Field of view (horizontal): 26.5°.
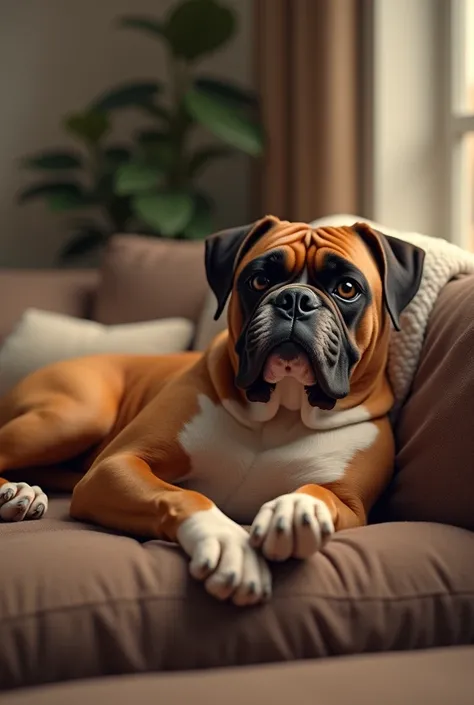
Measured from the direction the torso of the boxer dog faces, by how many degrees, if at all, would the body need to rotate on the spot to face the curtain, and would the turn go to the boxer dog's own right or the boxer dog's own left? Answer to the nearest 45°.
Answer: approximately 135° to the boxer dog's own left

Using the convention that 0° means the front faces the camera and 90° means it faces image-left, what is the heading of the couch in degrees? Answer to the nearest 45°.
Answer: approximately 0°

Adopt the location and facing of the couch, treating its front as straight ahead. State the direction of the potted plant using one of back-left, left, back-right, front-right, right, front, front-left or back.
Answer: back

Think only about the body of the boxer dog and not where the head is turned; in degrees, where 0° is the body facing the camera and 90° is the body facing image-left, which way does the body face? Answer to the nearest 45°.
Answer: approximately 315°

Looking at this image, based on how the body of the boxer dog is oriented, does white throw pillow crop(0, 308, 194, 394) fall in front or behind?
behind

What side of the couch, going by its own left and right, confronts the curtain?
back

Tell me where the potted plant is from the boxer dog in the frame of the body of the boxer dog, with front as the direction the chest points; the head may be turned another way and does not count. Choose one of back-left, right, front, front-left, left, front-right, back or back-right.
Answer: back-left
